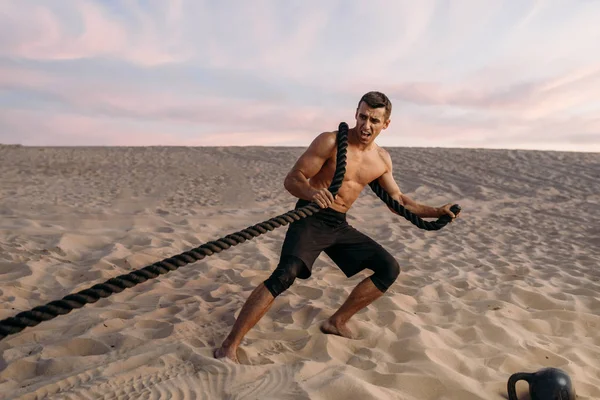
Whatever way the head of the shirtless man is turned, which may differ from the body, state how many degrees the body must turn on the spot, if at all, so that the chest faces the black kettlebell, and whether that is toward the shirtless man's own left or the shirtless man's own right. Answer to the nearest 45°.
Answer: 0° — they already face it

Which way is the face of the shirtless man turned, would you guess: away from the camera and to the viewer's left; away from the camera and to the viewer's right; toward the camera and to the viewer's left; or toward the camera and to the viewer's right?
toward the camera and to the viewer's left

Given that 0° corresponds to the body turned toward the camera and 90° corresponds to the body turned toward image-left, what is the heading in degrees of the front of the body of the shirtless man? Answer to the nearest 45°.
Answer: approximately 315°
